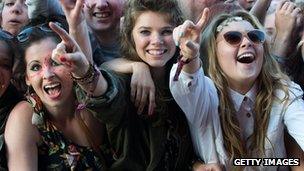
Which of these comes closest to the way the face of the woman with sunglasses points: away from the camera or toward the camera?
toward the camera
